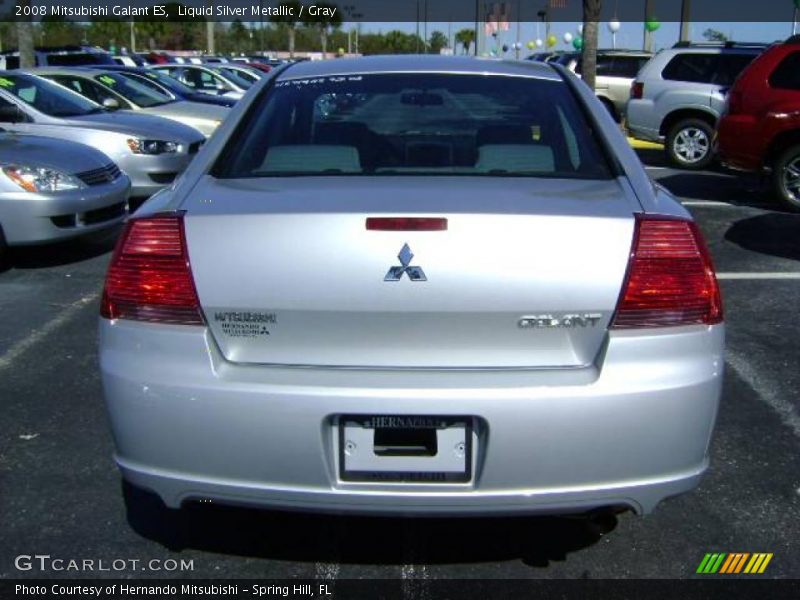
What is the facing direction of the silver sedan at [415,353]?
away from the camera

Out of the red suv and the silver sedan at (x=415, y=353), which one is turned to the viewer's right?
the red suv

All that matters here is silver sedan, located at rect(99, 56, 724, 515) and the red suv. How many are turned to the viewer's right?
1

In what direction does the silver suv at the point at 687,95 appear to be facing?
to the viewer's right

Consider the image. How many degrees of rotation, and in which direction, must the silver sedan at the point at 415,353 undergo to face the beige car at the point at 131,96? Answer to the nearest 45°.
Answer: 0° — it already faces it

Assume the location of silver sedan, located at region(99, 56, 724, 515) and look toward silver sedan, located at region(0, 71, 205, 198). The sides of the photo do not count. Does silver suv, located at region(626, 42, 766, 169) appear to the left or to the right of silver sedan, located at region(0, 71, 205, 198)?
right

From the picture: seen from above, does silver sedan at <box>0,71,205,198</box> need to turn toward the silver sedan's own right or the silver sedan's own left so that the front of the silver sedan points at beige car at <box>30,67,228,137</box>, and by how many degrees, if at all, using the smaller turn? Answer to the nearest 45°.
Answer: approximately 135° to the silver sedan's own left

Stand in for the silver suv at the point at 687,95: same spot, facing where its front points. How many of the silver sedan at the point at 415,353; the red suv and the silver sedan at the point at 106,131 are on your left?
0

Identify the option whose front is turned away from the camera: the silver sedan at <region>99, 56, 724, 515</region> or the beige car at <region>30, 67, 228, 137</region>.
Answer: the silver sedan

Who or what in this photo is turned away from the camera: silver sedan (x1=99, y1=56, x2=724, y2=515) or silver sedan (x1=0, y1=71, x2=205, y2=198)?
silver sedan (x1=99, y1=56, x2=724, y2=515)

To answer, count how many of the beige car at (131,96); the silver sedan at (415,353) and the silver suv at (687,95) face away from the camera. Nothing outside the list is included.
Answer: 1

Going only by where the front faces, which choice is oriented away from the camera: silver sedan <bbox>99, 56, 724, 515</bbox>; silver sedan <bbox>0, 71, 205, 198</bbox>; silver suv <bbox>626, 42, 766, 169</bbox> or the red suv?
silver sedan <bbox>99, 56, 724, 515</bbox>

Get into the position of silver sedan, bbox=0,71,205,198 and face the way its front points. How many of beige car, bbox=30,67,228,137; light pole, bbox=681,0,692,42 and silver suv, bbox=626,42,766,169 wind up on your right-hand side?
0

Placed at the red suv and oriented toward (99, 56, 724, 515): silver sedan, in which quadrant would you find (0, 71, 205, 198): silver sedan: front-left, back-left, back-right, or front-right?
front-right

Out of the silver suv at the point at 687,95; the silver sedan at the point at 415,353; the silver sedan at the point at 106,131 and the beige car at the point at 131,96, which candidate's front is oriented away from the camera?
the silver sedan at the point at 415,353

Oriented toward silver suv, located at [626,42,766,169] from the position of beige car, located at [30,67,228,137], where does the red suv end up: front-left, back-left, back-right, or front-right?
front-right

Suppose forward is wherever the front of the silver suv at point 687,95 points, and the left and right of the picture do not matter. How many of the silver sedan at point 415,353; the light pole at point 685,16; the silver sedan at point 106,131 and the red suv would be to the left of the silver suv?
1

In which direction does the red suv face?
to the viewer's right

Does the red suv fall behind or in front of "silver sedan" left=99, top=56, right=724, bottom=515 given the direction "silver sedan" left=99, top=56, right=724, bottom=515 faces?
in front

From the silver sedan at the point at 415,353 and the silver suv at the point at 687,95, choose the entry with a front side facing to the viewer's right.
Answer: the silver suv
